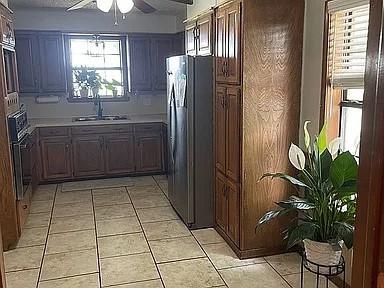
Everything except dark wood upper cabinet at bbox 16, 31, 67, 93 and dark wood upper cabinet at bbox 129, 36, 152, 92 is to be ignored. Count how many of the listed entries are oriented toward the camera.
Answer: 2

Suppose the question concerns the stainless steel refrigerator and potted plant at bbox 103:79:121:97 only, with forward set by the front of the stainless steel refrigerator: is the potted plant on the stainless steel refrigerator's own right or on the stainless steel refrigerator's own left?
on the stainless steel refrigerator's own right

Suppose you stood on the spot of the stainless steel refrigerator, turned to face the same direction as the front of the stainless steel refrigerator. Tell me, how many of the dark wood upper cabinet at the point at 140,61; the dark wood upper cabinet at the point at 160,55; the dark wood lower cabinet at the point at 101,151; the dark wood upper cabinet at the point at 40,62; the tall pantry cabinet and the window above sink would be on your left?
1

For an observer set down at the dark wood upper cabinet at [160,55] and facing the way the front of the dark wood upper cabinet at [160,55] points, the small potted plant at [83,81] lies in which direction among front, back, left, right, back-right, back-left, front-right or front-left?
right

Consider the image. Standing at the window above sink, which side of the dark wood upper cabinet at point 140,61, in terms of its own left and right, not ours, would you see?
right

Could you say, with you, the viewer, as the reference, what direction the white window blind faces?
facing the viewer and to the left of the viewer

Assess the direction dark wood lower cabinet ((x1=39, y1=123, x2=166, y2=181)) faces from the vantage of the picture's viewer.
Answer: facing the viewer

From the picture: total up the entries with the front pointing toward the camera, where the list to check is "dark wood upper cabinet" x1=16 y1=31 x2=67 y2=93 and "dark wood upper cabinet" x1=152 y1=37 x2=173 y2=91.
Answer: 2

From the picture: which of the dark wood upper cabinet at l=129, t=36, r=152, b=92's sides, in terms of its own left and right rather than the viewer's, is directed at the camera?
front

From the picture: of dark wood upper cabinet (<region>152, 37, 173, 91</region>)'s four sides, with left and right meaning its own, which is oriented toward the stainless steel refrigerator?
front

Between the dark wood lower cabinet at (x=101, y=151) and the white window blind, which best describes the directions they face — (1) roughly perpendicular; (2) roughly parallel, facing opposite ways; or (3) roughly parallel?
roughly perpendicular
